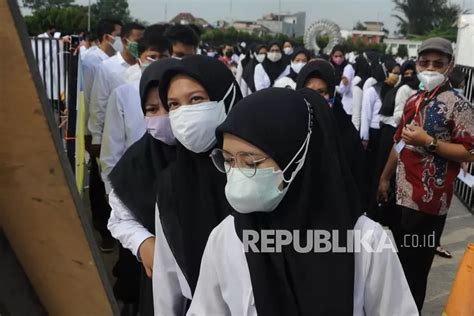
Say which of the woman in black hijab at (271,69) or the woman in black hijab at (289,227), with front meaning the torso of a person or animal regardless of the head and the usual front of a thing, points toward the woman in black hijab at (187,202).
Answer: the woman in black hijab at (271,69)

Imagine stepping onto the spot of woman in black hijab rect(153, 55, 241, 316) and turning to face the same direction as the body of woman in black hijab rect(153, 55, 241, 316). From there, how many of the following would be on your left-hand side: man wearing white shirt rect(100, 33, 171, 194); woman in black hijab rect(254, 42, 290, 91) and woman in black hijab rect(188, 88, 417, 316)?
1

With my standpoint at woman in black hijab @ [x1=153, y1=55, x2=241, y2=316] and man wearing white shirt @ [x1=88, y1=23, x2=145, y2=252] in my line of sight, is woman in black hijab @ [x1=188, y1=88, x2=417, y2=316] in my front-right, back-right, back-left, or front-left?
back-right

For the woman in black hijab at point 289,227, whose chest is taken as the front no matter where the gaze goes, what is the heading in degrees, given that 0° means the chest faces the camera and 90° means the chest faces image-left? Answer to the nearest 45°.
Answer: approximately 45°

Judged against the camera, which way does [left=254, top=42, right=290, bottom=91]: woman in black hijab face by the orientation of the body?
toward the camera

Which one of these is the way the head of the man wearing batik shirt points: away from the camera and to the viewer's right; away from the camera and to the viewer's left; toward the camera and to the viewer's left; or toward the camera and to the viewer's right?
toward the camera and to the viewer's left

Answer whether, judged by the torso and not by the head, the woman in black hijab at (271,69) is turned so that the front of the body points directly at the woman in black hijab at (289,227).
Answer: yes

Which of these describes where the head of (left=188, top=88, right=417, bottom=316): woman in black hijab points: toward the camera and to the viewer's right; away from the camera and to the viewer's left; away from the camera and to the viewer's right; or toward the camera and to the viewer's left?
toward the camera and to the viewer's left

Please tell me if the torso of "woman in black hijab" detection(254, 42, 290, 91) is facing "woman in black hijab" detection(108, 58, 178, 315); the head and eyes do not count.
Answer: yes

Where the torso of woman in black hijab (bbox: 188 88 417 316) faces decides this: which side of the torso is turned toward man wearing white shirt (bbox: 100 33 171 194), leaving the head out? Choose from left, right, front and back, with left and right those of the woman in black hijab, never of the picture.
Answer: right

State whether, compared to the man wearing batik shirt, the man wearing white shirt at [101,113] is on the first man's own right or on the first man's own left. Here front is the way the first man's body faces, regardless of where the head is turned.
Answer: on the first man's own right

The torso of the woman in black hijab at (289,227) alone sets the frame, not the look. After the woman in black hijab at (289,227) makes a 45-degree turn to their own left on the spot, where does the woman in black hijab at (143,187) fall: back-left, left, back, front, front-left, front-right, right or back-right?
back-right

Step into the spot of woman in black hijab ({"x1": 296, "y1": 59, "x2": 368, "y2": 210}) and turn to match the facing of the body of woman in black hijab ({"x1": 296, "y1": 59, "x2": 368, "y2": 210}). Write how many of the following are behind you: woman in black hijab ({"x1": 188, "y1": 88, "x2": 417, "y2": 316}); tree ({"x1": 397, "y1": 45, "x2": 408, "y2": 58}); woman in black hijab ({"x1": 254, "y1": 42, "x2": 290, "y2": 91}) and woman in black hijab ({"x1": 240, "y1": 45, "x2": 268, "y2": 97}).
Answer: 3
